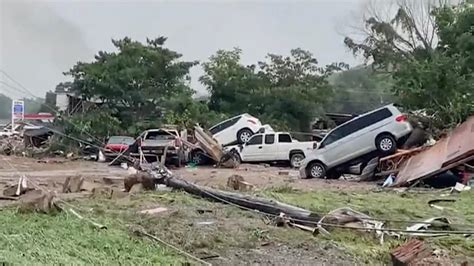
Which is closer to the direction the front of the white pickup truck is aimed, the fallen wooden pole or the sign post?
the sign post

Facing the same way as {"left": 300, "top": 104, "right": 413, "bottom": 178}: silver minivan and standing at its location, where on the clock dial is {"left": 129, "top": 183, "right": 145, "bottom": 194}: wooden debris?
The wooden debris is roughly at 10 o'clock from the silver minivan.

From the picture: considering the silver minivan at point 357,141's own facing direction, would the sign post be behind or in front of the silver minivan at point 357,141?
in front

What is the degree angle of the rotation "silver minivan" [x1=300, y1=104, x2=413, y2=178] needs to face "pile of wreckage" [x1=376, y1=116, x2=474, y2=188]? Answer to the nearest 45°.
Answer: approximately 135° to its left

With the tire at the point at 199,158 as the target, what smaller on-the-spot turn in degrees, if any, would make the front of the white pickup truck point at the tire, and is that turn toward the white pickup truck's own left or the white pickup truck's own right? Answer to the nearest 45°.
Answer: approximately 45° to the white pickup truck's own left

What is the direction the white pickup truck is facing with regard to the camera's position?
facing away from the viewer and to the left of the viewer

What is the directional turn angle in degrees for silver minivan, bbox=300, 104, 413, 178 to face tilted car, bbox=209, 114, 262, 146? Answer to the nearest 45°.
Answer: approximately 45° to its right

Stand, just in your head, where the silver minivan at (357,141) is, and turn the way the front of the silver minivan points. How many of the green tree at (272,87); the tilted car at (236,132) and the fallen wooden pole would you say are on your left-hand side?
1

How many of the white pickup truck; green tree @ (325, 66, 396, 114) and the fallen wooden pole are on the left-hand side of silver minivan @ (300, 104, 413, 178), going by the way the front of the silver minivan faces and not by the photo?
1

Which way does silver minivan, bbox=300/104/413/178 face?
to the viewer's left

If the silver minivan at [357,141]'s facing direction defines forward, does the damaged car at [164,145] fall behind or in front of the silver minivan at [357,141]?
in front

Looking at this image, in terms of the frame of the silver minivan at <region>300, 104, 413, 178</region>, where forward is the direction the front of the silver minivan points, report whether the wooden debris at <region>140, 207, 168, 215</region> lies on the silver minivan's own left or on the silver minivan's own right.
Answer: on the silver minivan's own left

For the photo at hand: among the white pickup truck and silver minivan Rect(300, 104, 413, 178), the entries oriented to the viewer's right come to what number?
0
